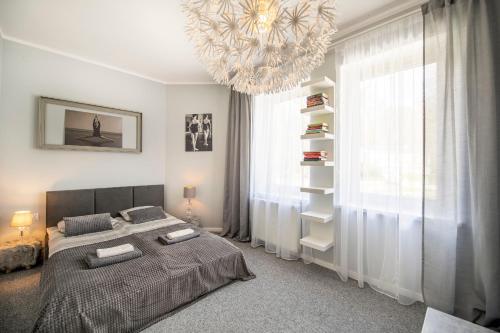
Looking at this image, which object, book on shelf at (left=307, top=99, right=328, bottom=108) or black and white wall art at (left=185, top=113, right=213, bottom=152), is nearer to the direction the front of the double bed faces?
the book on shelf

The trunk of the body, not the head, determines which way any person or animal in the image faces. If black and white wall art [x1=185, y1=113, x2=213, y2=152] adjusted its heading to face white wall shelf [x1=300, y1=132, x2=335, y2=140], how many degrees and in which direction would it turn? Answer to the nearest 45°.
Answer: approximately 45° to its left

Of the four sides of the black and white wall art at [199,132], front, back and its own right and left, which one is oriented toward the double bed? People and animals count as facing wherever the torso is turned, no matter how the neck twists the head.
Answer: front

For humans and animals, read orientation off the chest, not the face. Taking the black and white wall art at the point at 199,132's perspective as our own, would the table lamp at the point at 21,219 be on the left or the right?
on its right

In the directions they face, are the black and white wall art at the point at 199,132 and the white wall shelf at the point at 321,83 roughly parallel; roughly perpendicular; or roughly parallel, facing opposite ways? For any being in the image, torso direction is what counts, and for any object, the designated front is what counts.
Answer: roughly perpendicular

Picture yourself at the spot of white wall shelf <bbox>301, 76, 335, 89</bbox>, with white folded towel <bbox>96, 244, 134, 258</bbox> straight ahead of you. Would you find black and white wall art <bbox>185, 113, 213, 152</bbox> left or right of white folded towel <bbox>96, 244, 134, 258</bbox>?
right

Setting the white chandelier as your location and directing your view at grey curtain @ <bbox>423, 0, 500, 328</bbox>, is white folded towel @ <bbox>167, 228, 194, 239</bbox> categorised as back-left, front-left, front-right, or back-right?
back-left

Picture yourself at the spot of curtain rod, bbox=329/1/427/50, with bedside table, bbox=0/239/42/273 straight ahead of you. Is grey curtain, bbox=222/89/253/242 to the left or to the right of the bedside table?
right

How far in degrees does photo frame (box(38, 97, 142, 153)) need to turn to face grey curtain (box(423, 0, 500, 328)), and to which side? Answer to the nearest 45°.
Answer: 0° — it already faces it

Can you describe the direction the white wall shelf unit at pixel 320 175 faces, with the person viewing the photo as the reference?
facing the viewer and to the left of the viewer

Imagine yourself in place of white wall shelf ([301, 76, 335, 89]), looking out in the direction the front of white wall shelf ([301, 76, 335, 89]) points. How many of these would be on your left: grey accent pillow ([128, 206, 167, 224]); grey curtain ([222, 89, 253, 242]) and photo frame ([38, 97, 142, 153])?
0

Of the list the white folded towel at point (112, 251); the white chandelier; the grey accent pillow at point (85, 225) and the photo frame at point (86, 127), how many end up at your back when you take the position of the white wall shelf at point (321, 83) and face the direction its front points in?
0

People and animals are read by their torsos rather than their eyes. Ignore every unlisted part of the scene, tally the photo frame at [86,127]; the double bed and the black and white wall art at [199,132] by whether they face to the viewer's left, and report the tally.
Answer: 0

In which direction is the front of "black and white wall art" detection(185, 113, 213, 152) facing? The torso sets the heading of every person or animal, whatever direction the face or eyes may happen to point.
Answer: toward the camera

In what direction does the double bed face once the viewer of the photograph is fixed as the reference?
facing the viewer and to the right of the viewer
